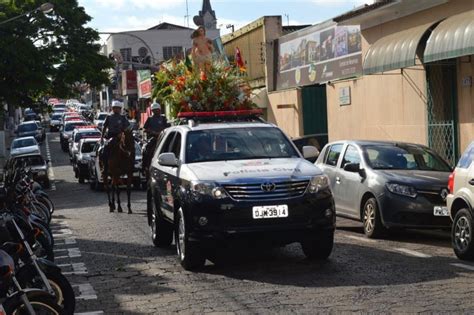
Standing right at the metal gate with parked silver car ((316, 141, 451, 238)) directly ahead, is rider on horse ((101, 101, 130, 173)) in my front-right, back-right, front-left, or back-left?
front-right

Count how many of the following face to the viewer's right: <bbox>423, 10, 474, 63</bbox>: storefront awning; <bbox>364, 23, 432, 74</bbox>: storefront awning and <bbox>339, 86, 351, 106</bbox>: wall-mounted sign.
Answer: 0

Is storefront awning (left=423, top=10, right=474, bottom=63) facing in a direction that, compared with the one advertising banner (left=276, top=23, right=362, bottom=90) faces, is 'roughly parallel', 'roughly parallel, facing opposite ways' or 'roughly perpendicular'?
roughly parallel

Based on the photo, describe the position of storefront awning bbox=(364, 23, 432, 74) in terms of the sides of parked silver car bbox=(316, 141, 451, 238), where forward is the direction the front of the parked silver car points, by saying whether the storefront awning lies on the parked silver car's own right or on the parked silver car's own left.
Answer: on the parked silver car's own left

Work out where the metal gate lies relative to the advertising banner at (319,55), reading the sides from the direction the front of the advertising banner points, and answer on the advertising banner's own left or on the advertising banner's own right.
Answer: on the advertising banner's own left

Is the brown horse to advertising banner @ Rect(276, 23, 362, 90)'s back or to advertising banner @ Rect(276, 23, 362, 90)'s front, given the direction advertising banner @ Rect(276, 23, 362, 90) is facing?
to the front

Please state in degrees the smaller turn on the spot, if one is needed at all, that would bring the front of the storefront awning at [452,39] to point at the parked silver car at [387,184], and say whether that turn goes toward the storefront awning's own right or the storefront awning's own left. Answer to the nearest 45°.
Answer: approximately 45° to the storefront awning's own left

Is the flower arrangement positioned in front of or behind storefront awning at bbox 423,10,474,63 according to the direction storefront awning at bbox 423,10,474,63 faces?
in front

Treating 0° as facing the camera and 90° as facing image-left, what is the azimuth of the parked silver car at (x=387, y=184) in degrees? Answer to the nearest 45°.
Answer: approximately 315°

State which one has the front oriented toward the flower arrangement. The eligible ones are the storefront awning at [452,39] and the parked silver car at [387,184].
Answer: the storefront awning

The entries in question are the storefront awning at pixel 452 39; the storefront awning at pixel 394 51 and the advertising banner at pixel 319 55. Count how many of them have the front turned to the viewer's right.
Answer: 0

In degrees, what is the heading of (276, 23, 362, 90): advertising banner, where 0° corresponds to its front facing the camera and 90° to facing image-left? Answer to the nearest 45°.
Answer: approximately 45°

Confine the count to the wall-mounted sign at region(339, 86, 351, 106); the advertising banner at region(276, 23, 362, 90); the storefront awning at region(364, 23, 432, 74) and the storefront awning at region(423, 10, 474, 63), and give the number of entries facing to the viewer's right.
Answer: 0

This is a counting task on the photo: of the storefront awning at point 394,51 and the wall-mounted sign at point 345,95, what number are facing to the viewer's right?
0

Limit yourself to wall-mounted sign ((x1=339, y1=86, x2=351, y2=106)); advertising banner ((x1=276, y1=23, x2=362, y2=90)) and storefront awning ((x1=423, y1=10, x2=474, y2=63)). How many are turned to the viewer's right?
0

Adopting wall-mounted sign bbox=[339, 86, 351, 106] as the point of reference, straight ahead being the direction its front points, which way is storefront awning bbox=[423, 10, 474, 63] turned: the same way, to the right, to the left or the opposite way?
the same way

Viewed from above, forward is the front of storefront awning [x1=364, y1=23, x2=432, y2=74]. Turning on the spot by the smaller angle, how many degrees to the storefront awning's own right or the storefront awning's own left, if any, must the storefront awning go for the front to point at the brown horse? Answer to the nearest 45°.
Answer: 0° — it already faces it

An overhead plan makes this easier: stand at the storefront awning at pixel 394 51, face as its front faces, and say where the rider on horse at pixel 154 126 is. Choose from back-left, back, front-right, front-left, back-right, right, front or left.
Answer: front
